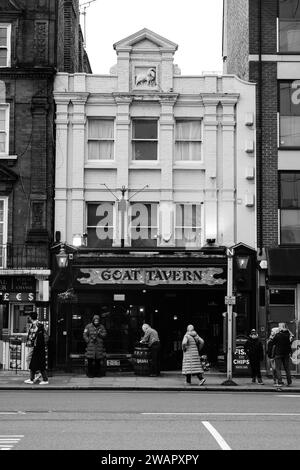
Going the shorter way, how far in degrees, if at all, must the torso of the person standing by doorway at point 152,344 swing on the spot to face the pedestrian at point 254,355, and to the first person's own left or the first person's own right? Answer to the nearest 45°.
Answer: approximately 135° to the first person's own left

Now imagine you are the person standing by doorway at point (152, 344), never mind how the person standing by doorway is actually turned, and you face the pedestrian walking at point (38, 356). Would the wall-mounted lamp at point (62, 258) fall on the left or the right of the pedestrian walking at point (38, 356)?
right

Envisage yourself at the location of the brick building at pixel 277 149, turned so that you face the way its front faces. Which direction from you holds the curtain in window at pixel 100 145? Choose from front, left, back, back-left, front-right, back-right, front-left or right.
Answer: right

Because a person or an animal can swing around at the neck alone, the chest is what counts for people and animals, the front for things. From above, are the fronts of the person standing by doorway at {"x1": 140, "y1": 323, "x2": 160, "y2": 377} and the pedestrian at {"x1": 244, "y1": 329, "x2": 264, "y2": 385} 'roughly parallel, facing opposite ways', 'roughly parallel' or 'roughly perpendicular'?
roughly perpendicular

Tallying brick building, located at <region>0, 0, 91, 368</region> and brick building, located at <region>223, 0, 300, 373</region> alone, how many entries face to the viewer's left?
0

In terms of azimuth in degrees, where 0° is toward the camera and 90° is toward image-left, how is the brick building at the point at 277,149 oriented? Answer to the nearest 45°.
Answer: approximately 0°
